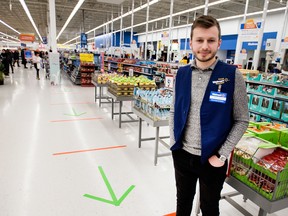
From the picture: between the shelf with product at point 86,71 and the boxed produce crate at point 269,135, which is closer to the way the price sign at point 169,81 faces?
the boxed produce crate

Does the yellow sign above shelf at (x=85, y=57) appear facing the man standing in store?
yes

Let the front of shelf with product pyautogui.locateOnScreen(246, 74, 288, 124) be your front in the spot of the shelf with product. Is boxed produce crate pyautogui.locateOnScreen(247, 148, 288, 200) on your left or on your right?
on your left

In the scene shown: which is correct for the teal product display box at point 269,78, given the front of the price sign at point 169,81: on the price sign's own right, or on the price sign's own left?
on the price sign's own left

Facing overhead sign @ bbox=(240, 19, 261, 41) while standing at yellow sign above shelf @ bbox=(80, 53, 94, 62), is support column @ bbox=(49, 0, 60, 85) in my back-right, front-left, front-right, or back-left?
back-left
